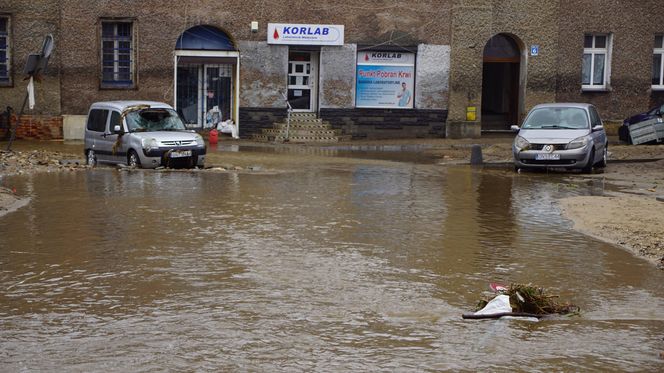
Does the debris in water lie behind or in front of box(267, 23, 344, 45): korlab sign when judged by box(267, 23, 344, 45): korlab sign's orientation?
in front

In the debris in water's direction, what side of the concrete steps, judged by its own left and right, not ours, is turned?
front

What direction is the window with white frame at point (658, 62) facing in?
toward the camera

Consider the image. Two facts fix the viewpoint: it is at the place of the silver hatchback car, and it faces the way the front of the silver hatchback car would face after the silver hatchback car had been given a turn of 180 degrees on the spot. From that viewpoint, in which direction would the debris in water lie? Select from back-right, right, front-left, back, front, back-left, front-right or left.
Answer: back

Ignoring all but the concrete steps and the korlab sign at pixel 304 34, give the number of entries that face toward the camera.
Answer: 2

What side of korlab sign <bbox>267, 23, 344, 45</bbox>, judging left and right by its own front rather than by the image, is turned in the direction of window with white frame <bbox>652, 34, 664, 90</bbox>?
left

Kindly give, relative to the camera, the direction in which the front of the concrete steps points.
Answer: facing the viewer

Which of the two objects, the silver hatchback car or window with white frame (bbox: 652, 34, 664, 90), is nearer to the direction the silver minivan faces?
the silver hatchback car

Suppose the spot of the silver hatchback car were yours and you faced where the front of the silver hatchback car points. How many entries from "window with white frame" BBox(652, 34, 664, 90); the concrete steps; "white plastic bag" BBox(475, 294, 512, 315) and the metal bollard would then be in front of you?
1

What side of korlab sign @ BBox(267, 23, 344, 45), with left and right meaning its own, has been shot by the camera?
front

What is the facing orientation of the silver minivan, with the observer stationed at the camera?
facing the viewer and to the right of the viewer

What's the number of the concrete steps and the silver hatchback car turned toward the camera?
2

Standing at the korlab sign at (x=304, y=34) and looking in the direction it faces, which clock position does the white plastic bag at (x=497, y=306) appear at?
The white plastic bag is roughly at 12 o'clock from the korlab sign.

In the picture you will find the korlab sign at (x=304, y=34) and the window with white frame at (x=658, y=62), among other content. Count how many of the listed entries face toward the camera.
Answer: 2
